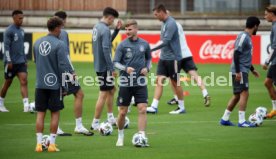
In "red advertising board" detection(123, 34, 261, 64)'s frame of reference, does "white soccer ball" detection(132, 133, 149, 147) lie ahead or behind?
ahead

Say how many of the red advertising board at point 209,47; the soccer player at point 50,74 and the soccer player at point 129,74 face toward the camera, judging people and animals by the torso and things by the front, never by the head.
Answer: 2

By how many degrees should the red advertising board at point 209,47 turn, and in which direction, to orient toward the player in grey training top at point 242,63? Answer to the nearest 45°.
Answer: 0° — it already faces them

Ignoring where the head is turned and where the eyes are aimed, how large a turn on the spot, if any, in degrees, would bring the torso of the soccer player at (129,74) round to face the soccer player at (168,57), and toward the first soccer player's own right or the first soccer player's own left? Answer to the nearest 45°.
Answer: approximately 180°

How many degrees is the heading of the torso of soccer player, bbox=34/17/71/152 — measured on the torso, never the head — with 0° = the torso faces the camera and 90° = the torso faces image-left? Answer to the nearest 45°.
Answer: approximately 225°

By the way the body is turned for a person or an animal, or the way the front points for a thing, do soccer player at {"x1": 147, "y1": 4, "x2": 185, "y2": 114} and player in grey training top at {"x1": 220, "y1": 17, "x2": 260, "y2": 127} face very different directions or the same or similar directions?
very different directions
